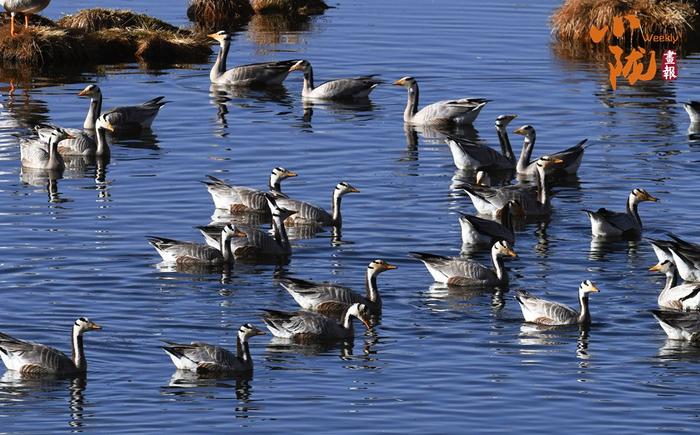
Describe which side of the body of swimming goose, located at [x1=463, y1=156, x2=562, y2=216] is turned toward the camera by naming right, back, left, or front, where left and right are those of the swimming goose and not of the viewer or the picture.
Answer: right

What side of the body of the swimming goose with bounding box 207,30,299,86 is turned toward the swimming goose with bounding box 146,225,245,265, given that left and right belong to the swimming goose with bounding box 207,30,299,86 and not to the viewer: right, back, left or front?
left

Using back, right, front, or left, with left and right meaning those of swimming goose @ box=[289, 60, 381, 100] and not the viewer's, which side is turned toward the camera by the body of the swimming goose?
left

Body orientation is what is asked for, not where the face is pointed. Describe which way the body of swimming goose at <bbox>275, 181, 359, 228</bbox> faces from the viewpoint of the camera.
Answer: to the viewer's right

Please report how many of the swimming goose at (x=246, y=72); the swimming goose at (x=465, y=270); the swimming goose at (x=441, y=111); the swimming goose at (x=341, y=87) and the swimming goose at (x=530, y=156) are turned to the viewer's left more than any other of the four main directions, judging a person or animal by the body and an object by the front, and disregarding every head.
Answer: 4

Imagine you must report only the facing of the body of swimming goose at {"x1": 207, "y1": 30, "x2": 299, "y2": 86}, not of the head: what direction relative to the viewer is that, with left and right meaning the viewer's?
facing to the left of the viewer

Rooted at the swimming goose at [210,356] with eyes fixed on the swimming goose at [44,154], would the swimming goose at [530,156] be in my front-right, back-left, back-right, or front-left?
front-right

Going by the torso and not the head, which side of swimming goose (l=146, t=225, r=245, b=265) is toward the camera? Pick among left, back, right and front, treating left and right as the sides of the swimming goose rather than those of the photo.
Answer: right

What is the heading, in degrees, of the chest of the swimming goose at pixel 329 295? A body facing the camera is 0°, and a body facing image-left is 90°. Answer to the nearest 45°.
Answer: approximately 270°

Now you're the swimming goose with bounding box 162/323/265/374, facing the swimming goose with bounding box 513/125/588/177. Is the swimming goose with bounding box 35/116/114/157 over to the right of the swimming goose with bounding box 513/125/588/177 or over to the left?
left

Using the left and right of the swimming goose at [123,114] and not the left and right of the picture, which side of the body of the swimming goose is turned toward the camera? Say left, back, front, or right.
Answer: left

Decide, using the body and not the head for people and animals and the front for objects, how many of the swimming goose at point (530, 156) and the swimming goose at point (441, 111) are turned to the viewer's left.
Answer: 2

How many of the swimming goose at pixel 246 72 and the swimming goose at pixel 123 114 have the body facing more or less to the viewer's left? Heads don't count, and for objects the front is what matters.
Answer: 2

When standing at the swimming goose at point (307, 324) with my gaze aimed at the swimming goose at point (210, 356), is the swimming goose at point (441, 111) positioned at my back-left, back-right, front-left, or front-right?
back-right

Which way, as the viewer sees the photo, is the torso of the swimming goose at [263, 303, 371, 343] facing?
to the viewer's right

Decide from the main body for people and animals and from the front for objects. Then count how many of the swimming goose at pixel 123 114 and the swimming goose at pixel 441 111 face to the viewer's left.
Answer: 2
